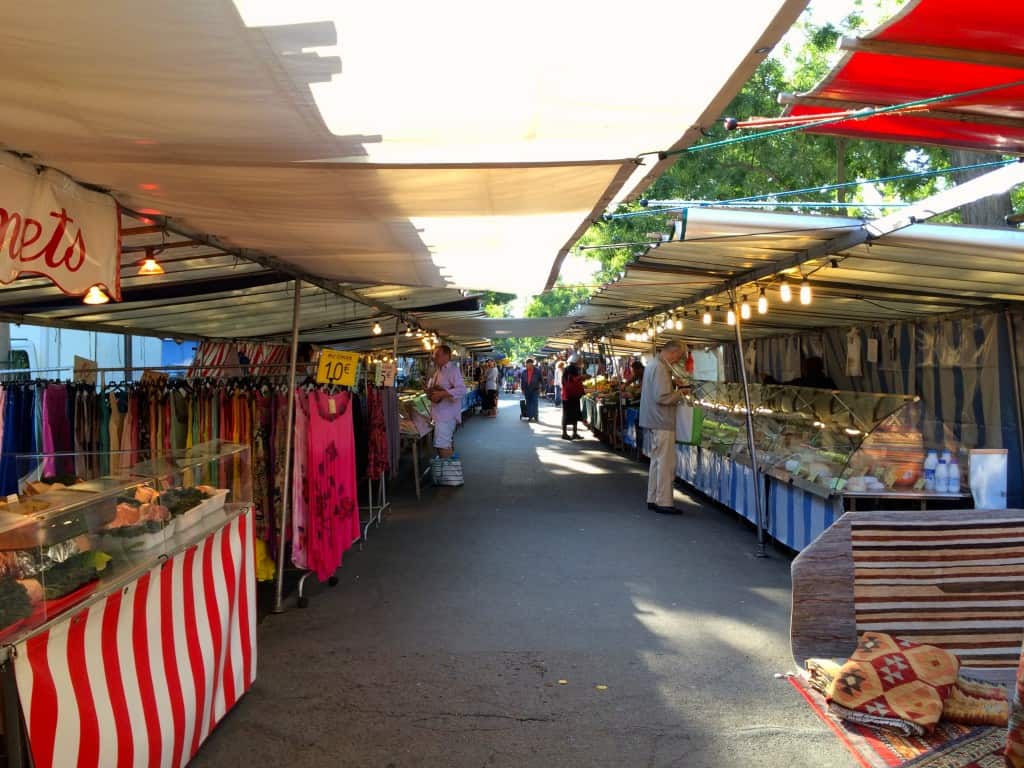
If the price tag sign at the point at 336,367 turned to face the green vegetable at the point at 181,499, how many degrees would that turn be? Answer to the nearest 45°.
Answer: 0° — it already faces it

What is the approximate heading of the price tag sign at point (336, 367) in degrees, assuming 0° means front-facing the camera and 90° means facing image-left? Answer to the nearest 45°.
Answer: approximately 0°

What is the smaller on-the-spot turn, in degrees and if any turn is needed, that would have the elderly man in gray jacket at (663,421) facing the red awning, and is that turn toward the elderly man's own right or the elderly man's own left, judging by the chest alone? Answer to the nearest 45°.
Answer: approximately 90° to the elderly man's own right

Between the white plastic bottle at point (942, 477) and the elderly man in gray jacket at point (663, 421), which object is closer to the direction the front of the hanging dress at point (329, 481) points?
the white plastic bottle

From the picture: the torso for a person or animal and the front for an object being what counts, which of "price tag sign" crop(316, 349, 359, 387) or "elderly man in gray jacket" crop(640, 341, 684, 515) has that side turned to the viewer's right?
the elderly man in gray jacket

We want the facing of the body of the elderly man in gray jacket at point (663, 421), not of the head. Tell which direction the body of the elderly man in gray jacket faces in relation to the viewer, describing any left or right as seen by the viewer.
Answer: facing to the right of the viewer

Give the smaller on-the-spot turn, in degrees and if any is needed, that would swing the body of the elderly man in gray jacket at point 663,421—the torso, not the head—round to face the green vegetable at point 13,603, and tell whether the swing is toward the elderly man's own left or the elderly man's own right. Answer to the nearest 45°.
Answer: approximately 90° to the elderly man's own right

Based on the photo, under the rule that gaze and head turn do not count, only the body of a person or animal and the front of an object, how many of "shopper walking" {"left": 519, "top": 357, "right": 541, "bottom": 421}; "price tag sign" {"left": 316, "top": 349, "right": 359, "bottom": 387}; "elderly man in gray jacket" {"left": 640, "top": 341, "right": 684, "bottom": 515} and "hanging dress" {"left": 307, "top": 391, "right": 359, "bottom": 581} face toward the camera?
3

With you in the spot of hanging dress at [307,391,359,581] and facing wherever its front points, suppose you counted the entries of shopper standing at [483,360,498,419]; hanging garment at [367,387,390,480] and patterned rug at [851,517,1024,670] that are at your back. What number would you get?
2
